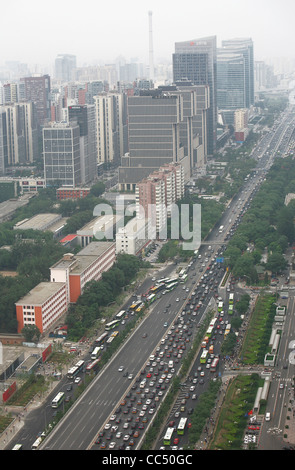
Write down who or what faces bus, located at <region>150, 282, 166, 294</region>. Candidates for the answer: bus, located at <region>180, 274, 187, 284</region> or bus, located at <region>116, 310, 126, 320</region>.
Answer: bus, located at <region>180, 274, 187, 284</region>

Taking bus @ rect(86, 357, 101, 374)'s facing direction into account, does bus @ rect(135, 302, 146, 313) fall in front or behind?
behind

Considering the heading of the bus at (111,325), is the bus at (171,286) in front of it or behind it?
behind

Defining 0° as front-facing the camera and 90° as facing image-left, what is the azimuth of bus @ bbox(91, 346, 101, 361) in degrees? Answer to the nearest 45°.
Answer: approximately 45°

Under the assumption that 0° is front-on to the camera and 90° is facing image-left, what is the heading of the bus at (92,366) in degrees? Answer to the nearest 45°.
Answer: approximately 45°

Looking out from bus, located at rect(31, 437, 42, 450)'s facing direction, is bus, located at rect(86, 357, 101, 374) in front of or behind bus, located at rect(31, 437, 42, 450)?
behind

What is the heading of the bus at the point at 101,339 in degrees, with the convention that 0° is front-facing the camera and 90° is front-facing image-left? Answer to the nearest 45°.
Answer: approximately 45°

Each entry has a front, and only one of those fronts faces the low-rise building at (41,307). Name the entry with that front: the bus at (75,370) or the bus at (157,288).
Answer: the bus at (157,288)
